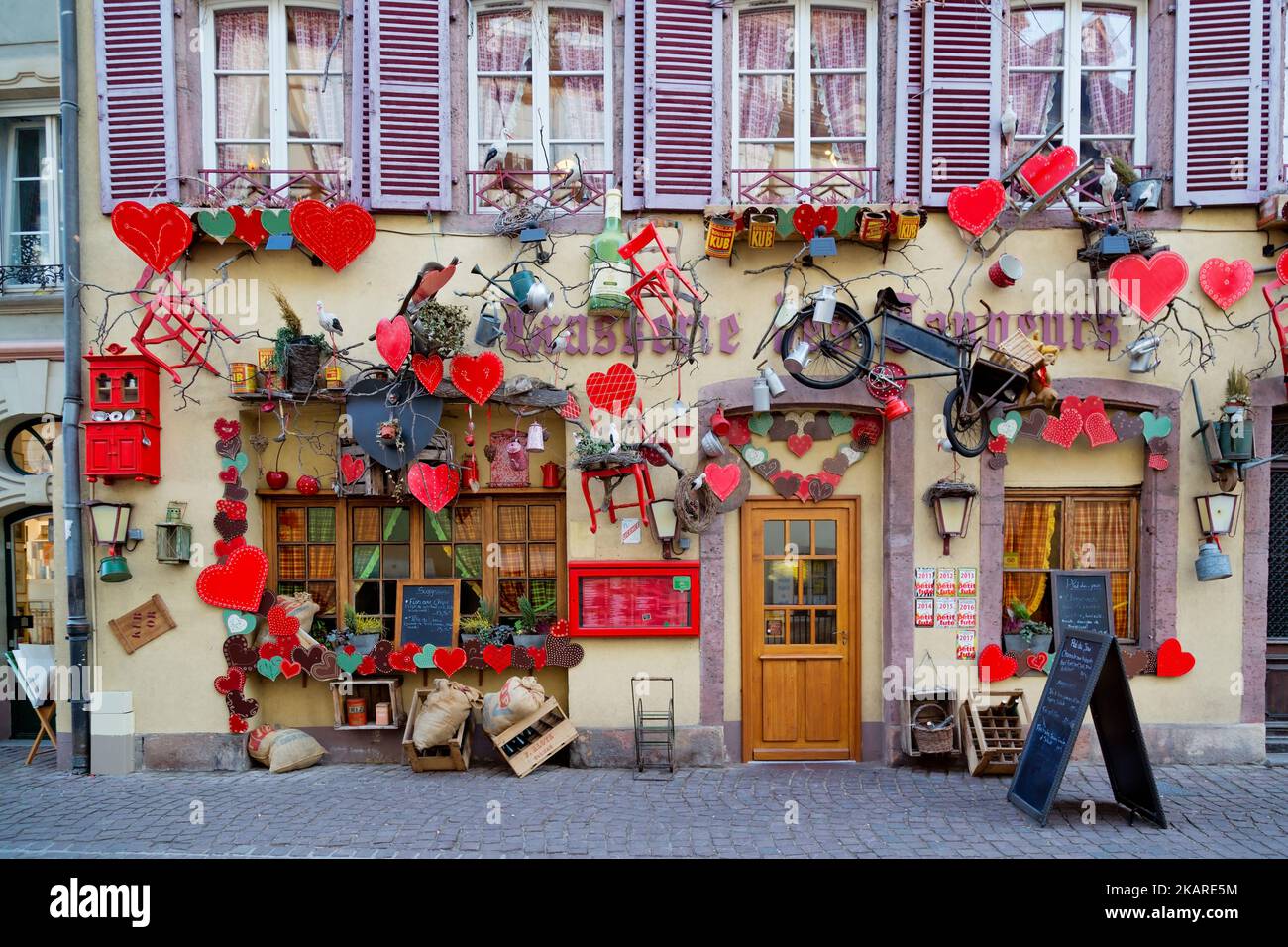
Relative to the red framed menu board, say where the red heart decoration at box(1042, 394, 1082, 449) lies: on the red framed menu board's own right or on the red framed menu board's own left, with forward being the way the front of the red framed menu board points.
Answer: on the red framed menu board's own left

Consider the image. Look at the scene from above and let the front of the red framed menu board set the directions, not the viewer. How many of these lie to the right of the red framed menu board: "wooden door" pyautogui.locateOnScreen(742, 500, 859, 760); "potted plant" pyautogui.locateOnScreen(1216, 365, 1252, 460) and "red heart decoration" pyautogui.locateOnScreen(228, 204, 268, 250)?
1

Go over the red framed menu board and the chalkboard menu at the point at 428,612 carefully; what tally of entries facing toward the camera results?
2

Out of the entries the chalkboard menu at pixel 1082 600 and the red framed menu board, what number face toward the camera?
2

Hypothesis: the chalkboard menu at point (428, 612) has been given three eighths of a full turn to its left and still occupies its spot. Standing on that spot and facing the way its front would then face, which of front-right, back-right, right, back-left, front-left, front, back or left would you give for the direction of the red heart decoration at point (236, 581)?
back-left

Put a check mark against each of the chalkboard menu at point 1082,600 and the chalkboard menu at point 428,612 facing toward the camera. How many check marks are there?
2

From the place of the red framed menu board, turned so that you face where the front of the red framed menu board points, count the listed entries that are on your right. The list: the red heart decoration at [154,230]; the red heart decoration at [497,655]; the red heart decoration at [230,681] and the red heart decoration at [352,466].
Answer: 4

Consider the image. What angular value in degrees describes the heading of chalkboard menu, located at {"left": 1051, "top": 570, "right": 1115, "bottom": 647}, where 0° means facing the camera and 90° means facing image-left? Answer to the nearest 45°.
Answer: approximately 0°

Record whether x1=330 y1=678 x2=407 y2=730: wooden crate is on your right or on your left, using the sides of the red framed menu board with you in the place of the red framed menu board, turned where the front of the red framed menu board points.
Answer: on your right
